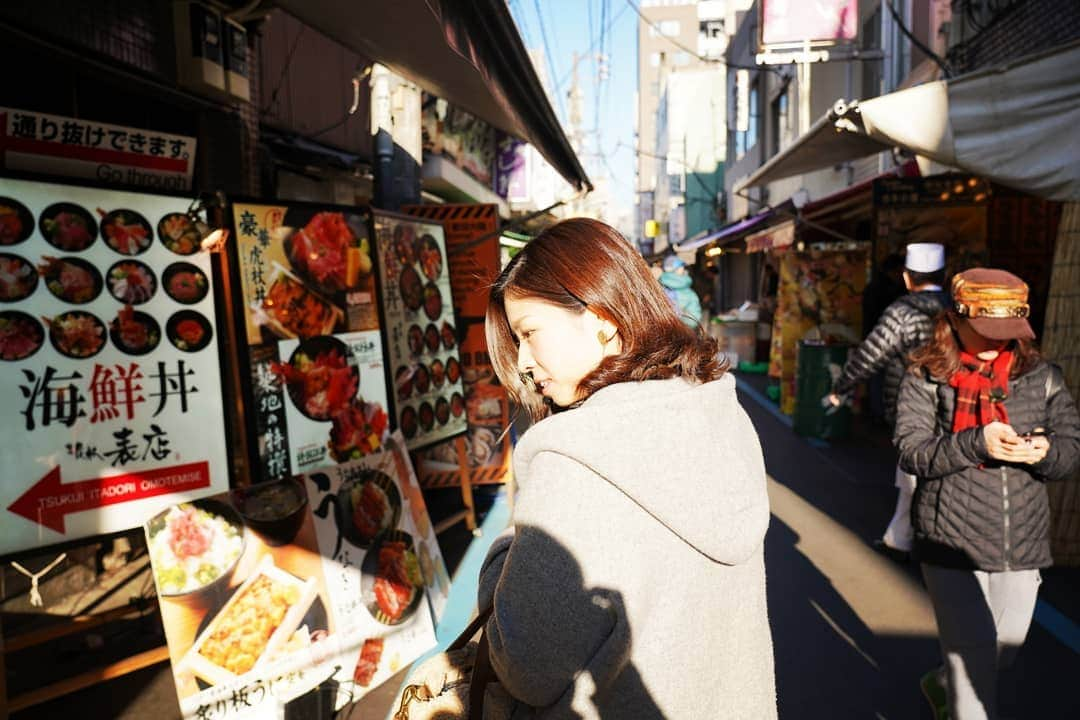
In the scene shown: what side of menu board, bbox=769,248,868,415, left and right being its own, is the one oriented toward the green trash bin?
front

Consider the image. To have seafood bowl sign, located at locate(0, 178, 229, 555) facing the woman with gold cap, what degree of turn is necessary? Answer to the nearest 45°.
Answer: approximately 90° to its left

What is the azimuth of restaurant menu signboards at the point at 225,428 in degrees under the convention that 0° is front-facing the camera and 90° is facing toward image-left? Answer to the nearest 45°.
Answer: approximately 315°

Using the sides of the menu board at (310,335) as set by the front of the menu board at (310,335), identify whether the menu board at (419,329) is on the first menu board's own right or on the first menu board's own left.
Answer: on the first menu board's own left

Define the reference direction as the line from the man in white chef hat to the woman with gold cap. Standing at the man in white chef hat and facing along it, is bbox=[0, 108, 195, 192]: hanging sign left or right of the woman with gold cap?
right

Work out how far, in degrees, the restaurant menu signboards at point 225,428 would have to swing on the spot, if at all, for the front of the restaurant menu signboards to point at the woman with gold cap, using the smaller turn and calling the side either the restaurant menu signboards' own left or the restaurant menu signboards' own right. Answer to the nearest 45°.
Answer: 0° — it already faces them

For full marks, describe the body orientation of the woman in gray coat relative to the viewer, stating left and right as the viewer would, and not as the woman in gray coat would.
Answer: facing away from the viewer and to the left of the viewer

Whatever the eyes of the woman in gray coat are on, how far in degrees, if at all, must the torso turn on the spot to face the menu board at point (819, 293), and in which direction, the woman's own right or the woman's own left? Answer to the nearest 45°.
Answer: approximately 45° to the woman's own right

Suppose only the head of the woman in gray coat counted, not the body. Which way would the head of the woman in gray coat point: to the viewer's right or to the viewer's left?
to the viewer's left
